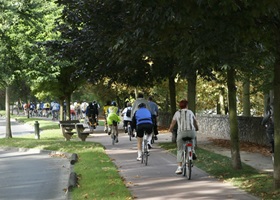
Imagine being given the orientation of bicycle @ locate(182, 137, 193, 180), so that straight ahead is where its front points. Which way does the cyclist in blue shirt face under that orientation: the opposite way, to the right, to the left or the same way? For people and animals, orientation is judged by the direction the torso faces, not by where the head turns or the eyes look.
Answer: the same way

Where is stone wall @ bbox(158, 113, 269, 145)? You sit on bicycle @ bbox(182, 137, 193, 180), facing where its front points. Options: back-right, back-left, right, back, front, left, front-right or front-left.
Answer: front

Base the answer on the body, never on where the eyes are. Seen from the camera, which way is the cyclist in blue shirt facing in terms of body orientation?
away from the camera

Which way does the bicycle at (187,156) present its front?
away from the camera

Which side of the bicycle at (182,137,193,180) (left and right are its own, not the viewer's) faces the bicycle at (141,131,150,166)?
front

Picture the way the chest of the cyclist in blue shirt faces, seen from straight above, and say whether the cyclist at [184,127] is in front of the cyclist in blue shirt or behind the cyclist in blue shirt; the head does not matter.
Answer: behind

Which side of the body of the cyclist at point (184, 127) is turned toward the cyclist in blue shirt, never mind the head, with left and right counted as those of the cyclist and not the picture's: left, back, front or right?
front

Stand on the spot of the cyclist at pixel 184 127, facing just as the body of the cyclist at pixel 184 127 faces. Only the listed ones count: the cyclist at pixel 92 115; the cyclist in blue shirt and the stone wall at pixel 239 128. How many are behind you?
0

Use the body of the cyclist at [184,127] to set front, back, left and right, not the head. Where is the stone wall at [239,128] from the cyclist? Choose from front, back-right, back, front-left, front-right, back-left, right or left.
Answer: front

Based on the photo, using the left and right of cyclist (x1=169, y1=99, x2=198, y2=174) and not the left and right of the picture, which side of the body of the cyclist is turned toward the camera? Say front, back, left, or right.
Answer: back
